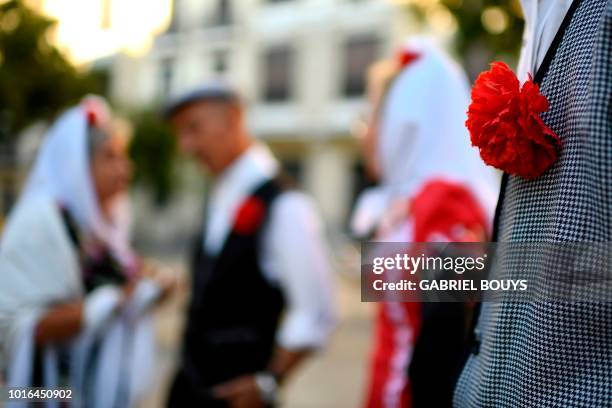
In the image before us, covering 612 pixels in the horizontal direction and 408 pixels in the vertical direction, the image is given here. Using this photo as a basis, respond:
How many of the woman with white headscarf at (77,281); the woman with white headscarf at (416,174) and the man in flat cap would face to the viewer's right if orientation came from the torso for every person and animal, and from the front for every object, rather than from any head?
1

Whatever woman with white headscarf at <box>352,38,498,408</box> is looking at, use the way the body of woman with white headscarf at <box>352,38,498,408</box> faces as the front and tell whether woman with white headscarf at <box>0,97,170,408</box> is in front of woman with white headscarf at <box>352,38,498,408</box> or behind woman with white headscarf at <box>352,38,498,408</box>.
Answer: in front

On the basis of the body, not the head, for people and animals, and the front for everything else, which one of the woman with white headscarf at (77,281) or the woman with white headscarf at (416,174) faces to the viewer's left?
the woman with white headscarf at (416,174)

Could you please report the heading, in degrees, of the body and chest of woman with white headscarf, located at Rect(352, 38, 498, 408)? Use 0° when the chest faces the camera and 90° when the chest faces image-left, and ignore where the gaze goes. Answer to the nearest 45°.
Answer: approximately 90°

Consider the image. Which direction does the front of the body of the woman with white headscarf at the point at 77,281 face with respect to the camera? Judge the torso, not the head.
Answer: to the viewer's right

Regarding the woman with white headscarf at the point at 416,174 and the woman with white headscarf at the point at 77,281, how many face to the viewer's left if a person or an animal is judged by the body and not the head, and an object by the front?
1

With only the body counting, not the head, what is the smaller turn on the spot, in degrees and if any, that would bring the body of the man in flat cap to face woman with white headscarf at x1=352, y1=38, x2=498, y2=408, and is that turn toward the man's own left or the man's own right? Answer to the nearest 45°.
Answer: approximately 90° to the man's own left

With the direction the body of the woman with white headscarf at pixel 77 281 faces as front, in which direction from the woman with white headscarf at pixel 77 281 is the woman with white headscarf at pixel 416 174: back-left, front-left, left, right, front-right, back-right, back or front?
front-right

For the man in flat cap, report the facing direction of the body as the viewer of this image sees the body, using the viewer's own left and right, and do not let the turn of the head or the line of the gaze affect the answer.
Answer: facing the viewer and to the left of the viewer
